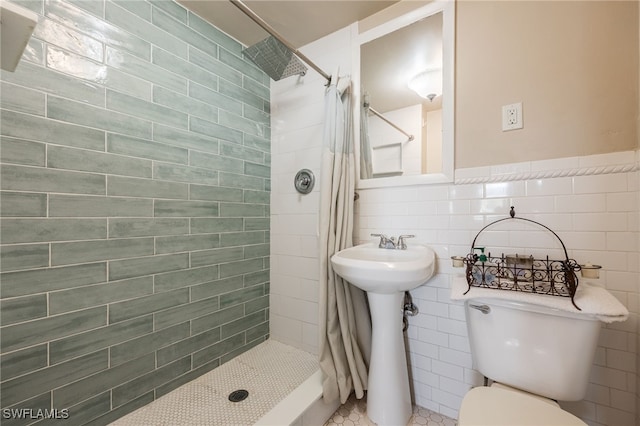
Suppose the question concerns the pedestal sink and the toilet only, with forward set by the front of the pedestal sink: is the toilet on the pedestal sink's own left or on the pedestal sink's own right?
on the pedestal sink's own left

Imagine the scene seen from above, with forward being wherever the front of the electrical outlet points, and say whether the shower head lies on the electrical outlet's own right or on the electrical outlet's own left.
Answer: on the electrical outlet's own right

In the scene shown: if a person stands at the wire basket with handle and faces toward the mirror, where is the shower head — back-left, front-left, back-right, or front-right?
front-left

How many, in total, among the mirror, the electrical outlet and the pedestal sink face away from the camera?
0

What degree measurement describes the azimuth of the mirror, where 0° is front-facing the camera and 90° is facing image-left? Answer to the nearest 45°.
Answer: approximately 45°

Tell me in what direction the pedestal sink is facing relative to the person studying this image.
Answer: facing the viewer and to the left of the viewer

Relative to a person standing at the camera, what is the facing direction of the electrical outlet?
facing the viewer

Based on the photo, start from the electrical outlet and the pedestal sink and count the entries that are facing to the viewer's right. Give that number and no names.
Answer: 0

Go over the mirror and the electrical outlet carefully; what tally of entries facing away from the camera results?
0
